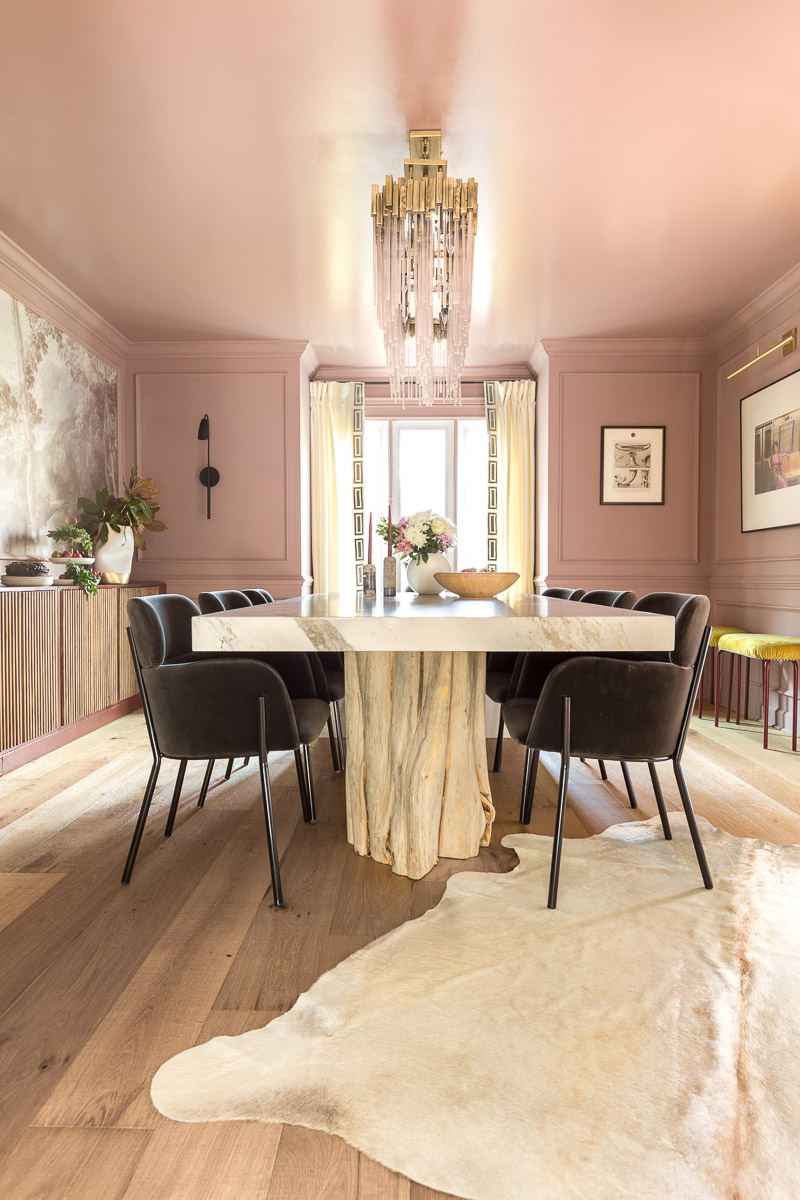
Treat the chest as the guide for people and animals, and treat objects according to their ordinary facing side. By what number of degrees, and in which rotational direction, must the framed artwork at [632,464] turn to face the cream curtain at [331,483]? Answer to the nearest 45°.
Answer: approximately 90° to its right

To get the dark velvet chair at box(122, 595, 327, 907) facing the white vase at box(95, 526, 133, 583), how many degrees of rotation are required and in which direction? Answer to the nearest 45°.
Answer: approximately 90° to its left

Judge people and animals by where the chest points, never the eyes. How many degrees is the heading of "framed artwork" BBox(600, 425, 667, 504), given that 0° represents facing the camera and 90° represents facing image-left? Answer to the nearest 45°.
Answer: approximately 0°

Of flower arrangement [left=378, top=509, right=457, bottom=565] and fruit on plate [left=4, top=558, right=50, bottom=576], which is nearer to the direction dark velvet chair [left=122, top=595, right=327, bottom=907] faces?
the flower arrangement

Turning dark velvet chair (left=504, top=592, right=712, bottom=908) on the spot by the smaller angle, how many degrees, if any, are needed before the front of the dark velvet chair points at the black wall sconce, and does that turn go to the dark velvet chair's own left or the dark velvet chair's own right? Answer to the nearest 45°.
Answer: approximately 45° to the dark velvet chair's own right

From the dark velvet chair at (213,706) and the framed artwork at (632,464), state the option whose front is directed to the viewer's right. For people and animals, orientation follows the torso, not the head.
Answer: the dark velvet chair

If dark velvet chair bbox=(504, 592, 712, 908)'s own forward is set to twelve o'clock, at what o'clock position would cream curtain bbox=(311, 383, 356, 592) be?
The cream curtain is roughly at 2 o'clock from the dark velvet chair.

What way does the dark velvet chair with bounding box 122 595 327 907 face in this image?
to the viewer's right

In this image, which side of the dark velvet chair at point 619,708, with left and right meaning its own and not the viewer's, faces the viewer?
left

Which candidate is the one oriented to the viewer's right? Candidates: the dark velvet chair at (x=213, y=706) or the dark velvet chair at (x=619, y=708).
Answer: the dark velvet chair at (x=213, y=706)

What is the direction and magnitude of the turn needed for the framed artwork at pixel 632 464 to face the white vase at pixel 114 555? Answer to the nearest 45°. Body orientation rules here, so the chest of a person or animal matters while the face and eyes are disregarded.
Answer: approximately 45° to its right
